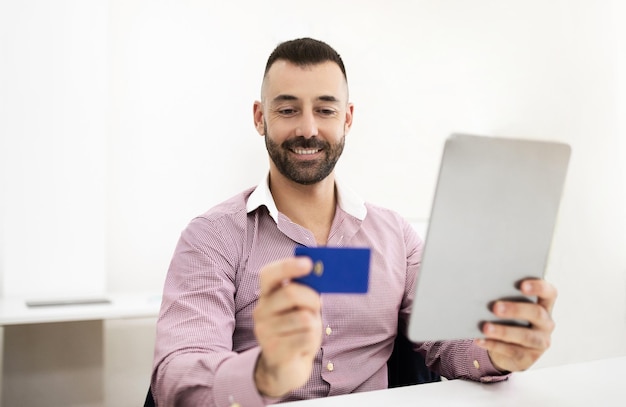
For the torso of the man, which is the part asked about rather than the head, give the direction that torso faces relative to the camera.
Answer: toward the camera

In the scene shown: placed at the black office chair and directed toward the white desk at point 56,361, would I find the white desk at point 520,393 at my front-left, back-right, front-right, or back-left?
back-left

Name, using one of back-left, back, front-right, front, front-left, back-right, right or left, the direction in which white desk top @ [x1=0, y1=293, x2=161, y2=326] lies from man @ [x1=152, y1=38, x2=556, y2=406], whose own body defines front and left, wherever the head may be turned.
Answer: back-right

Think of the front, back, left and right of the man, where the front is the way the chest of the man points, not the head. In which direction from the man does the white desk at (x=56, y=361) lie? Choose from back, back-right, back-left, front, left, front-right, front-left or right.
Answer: back-right

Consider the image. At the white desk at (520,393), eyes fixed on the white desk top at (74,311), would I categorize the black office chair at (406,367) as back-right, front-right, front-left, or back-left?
front-right
